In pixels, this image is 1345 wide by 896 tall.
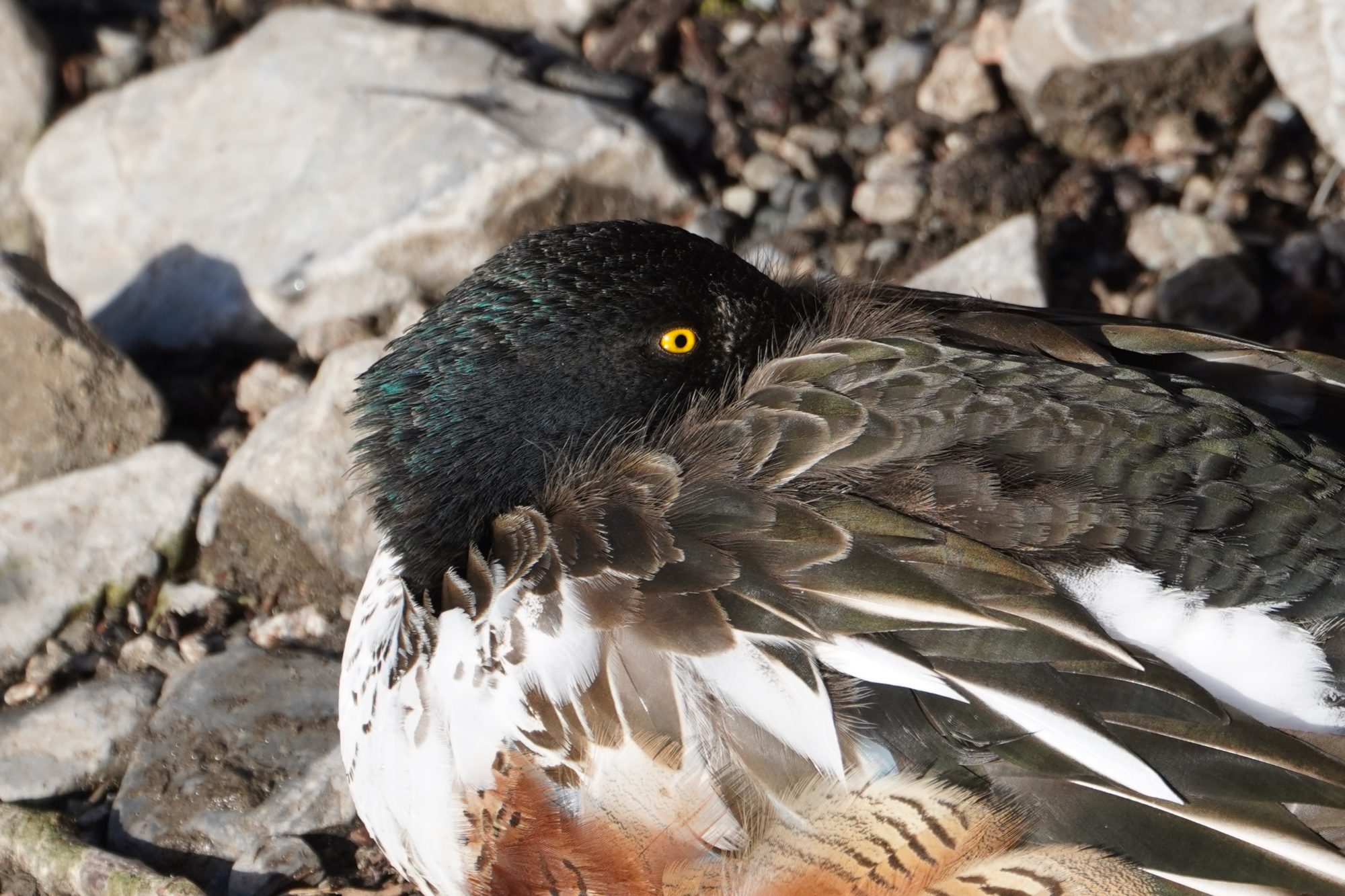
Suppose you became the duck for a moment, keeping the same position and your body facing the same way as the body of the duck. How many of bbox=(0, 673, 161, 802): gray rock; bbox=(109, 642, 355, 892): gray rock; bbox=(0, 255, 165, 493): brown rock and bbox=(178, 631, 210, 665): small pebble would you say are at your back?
0

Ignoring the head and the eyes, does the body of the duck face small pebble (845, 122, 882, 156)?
no

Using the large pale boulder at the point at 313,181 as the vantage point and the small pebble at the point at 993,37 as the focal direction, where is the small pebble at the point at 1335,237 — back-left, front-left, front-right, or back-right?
front-right

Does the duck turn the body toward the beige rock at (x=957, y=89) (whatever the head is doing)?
no

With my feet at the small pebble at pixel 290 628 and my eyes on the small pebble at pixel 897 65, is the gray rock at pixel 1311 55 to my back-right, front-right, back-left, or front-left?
front-right

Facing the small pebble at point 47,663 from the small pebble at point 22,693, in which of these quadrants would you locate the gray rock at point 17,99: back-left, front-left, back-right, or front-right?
front-left

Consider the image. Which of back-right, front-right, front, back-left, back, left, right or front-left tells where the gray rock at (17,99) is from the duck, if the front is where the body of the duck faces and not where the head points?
front-right

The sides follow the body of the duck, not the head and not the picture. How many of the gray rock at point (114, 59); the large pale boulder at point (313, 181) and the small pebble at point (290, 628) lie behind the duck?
0

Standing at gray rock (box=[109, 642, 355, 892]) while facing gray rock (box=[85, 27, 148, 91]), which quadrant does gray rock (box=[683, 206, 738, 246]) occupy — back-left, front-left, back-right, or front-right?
front-right

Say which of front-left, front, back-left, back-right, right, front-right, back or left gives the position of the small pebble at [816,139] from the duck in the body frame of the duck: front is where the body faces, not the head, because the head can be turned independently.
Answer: right

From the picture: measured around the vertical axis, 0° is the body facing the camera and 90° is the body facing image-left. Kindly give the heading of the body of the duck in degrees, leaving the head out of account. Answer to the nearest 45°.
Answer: approximately 90°

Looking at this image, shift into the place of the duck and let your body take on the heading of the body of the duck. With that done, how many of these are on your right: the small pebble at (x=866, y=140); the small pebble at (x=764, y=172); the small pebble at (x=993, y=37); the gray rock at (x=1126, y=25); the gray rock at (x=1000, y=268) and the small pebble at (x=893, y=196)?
6

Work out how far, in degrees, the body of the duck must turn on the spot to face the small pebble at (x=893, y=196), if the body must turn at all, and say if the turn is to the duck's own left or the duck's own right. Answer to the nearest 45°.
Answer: approximately 90° to the duck's own right

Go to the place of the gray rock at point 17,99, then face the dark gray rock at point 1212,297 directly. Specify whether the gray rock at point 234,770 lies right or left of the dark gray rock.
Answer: right

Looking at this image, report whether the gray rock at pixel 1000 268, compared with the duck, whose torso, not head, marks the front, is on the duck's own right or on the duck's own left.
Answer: on the duck's own right

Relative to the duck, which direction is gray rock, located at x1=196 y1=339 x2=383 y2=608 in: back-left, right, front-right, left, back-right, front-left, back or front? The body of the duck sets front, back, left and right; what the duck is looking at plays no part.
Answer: front-right

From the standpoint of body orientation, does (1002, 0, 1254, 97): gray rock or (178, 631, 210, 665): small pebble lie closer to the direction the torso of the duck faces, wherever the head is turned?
the small pebble

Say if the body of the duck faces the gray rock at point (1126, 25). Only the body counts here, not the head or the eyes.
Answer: no

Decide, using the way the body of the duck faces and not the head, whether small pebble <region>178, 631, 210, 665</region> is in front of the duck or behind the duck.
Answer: in front

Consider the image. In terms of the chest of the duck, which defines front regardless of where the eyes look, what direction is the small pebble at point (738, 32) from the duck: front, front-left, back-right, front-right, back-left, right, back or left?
right
